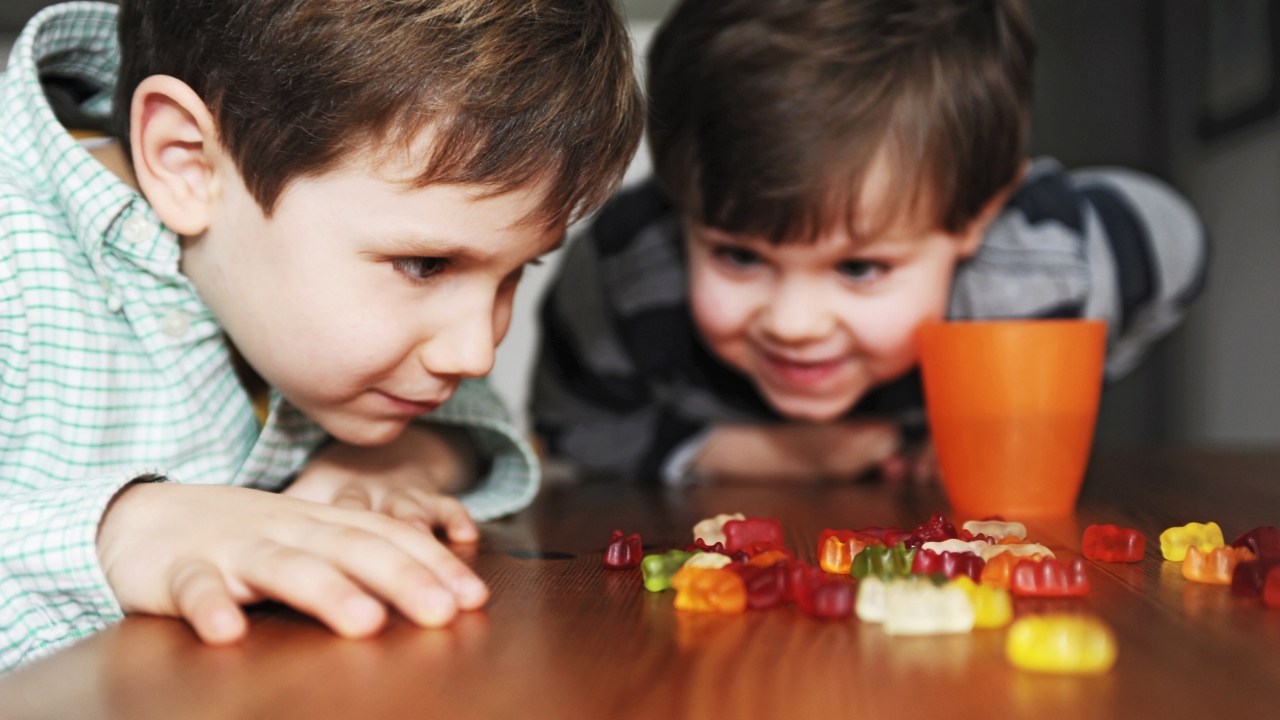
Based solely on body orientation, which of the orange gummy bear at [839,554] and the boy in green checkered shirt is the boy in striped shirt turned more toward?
the orange gummy bear

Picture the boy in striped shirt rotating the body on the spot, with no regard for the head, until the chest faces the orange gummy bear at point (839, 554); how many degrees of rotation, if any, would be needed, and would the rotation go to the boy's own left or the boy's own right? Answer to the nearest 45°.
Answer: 0° — they already face it

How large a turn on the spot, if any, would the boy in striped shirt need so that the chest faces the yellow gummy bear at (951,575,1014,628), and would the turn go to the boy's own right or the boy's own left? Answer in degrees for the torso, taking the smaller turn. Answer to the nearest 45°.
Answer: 0° — they already face it

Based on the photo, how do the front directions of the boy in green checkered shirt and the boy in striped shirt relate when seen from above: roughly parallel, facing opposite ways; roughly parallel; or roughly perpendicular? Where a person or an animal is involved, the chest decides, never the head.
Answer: roughly perpendicular

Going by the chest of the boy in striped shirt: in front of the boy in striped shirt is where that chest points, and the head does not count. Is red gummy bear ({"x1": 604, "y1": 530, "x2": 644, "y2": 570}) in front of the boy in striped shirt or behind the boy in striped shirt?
in front

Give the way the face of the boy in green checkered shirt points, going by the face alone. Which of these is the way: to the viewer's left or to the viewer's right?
to the viewer's right

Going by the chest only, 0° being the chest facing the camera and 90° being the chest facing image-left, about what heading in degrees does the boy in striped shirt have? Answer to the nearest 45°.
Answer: approximately 0°

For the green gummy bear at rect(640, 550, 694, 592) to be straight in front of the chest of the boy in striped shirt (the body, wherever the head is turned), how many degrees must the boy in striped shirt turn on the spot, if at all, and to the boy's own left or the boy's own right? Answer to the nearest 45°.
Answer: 0° — they already face it

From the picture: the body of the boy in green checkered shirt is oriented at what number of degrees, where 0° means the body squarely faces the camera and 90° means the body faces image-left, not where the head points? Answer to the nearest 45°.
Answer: approximately 315°
